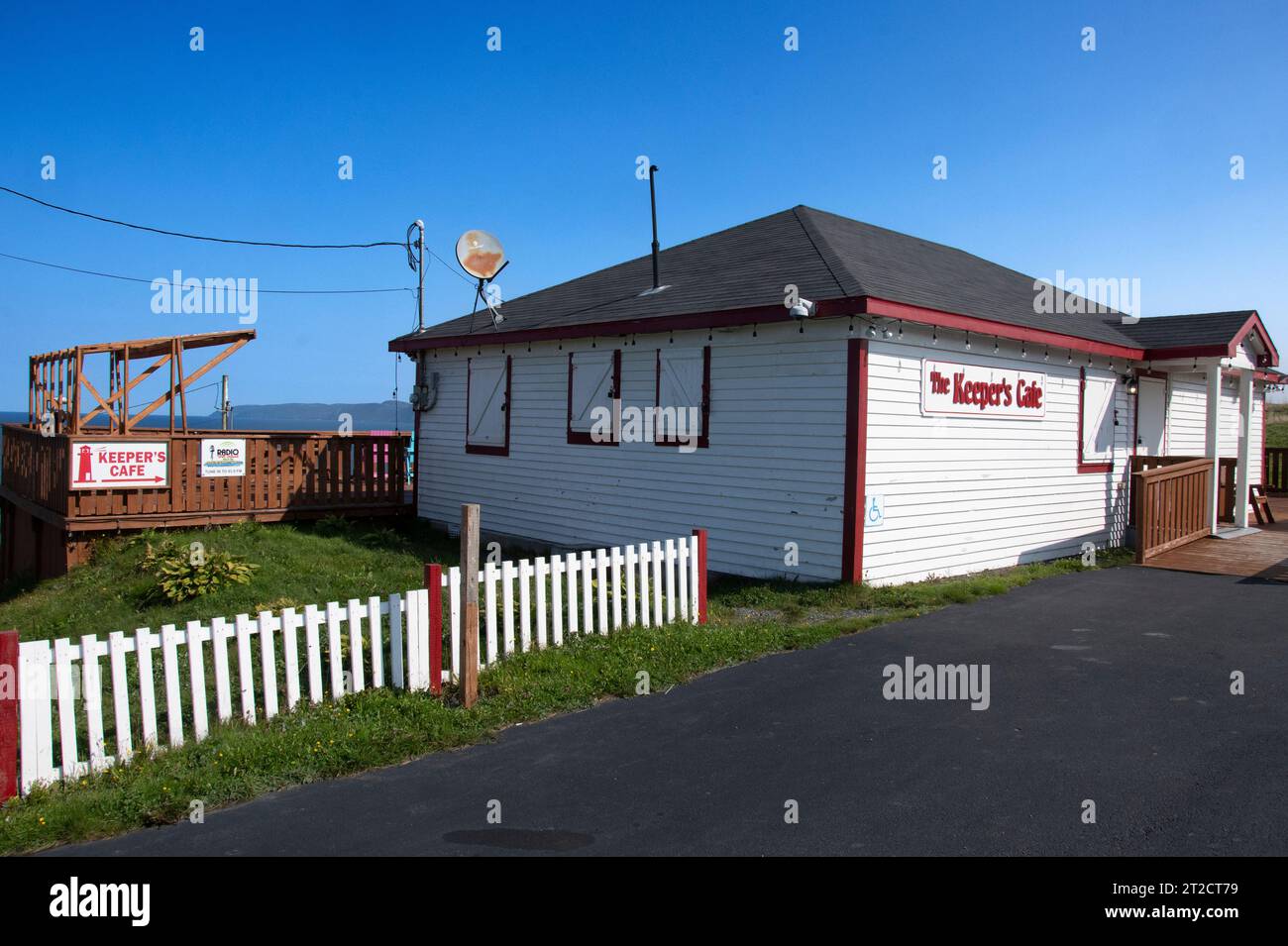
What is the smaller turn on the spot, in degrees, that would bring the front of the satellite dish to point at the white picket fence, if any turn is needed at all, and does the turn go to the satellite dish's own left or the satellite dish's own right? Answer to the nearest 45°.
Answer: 0° — it already faces it

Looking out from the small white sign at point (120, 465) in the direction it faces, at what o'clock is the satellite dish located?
The satellite dish is roughly at 9 o'clock from the small white sign.

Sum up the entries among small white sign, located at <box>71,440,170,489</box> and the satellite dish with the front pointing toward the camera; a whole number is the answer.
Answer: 2

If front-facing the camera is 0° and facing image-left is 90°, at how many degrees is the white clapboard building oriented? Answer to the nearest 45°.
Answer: approximately 315°

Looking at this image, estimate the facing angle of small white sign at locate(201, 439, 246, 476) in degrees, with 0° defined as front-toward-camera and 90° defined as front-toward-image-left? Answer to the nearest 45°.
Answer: approximately 0°

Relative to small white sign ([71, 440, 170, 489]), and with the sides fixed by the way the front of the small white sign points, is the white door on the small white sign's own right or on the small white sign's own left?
on the small white sign's own left

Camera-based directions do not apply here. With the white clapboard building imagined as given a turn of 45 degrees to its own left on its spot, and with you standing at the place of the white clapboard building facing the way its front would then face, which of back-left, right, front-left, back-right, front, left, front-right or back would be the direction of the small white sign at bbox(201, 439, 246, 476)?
back

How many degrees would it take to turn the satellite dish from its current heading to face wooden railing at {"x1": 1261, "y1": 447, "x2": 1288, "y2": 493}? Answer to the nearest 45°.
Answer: approximately 90° to its left

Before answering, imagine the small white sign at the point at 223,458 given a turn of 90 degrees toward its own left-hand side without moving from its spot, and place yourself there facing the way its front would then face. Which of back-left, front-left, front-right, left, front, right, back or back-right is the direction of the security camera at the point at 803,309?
front-right
